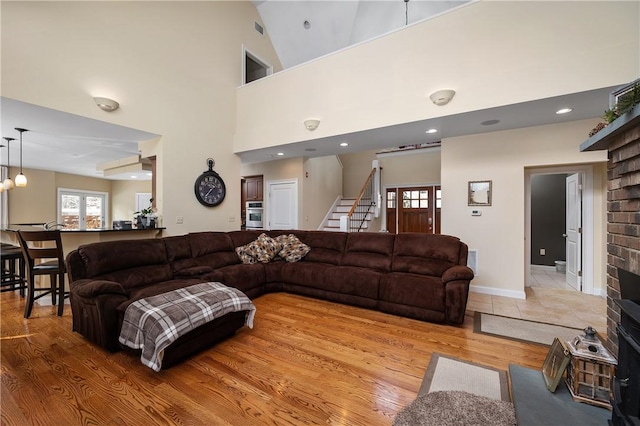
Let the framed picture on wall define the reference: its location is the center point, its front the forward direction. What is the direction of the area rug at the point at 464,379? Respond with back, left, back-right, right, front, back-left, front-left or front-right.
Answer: front

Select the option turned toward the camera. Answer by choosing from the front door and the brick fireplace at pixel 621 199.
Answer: the front door

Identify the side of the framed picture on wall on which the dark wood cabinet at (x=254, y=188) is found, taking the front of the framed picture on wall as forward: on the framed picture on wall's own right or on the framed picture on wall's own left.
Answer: on the framed picture on wall's own right

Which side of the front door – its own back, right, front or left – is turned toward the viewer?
front

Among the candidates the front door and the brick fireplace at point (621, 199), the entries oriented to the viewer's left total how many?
1

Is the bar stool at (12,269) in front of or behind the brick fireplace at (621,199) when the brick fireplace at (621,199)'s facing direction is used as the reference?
in front

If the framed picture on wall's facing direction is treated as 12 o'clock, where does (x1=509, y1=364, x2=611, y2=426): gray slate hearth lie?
The gray slate hearth is roughly at 12 o'clock from the framed picture on wall.

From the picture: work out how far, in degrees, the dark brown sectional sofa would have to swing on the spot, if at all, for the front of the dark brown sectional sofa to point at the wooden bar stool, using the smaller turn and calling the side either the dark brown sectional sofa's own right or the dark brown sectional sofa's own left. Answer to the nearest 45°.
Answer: approximately 90° to the dark brown sectional sofa's own right

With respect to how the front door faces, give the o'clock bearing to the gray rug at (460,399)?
The gray rug is roughly at 12 o'clock from the front door.

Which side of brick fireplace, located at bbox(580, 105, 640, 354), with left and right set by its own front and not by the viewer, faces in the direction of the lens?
left

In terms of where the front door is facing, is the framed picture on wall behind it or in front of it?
in front

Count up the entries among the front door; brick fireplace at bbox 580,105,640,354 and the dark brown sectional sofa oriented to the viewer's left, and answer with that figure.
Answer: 1

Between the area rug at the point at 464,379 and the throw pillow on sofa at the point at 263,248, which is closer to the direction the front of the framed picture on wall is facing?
the area rug

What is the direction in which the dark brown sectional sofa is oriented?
toward the camera

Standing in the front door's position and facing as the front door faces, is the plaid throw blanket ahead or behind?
ahead
